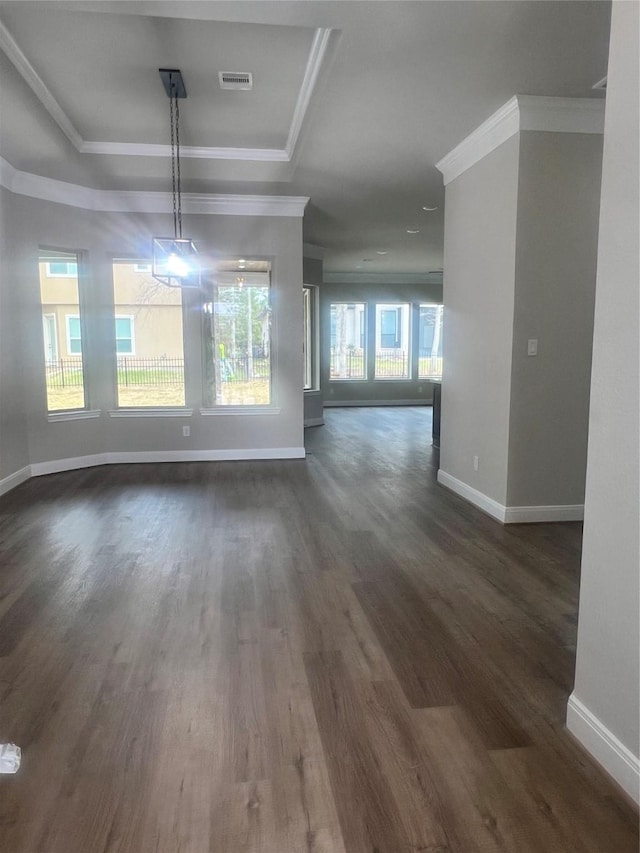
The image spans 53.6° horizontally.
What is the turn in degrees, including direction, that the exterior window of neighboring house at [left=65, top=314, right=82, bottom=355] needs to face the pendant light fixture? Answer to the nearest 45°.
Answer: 0° — it already faces it

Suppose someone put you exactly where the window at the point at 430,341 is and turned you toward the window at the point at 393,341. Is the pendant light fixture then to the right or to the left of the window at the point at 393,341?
left

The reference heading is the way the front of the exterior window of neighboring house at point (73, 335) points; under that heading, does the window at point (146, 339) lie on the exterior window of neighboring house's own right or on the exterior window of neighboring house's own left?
on the exterior window of neighboring house's own left

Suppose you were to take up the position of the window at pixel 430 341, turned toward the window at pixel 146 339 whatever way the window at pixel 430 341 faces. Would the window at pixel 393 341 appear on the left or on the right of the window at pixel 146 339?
right

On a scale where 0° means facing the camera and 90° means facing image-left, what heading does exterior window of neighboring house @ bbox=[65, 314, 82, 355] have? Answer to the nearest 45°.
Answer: approximately 0°

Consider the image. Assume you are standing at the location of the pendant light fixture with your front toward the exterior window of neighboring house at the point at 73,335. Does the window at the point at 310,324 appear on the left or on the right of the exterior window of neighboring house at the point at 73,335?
right

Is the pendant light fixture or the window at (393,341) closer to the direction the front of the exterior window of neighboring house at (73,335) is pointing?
the pendant light fixture

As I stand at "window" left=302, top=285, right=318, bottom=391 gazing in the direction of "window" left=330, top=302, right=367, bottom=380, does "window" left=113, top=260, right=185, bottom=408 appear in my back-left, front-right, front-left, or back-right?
back-left

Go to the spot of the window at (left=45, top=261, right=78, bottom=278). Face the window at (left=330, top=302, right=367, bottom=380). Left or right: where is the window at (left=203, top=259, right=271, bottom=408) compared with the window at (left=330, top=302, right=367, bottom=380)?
right
